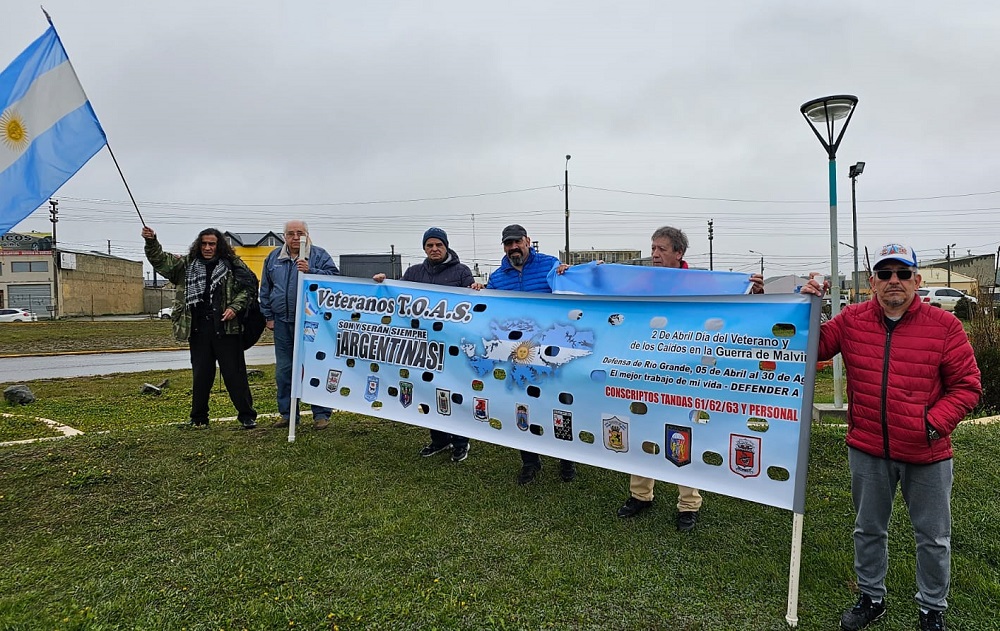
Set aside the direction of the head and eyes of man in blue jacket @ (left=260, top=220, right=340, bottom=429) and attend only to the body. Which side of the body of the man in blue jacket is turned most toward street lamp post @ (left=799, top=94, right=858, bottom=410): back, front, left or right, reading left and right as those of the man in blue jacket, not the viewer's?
left

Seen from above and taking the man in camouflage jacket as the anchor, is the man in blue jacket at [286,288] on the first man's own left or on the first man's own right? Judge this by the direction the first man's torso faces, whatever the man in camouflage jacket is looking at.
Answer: on the first man's own left

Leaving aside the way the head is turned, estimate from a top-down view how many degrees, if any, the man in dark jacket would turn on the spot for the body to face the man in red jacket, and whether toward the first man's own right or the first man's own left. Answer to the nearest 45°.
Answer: approximately 45° to the first man's own left

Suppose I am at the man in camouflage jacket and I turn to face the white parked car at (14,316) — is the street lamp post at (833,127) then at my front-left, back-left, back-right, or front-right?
back-right

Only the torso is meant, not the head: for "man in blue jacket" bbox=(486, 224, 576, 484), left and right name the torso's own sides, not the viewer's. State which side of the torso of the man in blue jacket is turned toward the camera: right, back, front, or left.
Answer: front

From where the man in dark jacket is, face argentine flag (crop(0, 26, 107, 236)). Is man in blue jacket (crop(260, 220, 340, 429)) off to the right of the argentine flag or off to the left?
right

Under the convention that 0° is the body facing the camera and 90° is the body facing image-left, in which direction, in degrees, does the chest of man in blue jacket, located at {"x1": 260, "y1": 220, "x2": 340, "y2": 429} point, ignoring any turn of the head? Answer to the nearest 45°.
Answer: approximately 0°

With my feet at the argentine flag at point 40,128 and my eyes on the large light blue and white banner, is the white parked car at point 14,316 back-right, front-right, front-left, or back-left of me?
back-left

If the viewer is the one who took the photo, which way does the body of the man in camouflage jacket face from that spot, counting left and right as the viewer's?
facing the viewer

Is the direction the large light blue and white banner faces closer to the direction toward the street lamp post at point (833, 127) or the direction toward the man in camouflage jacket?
the man in camouflage jacket

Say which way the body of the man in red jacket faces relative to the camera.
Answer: toward the camera
